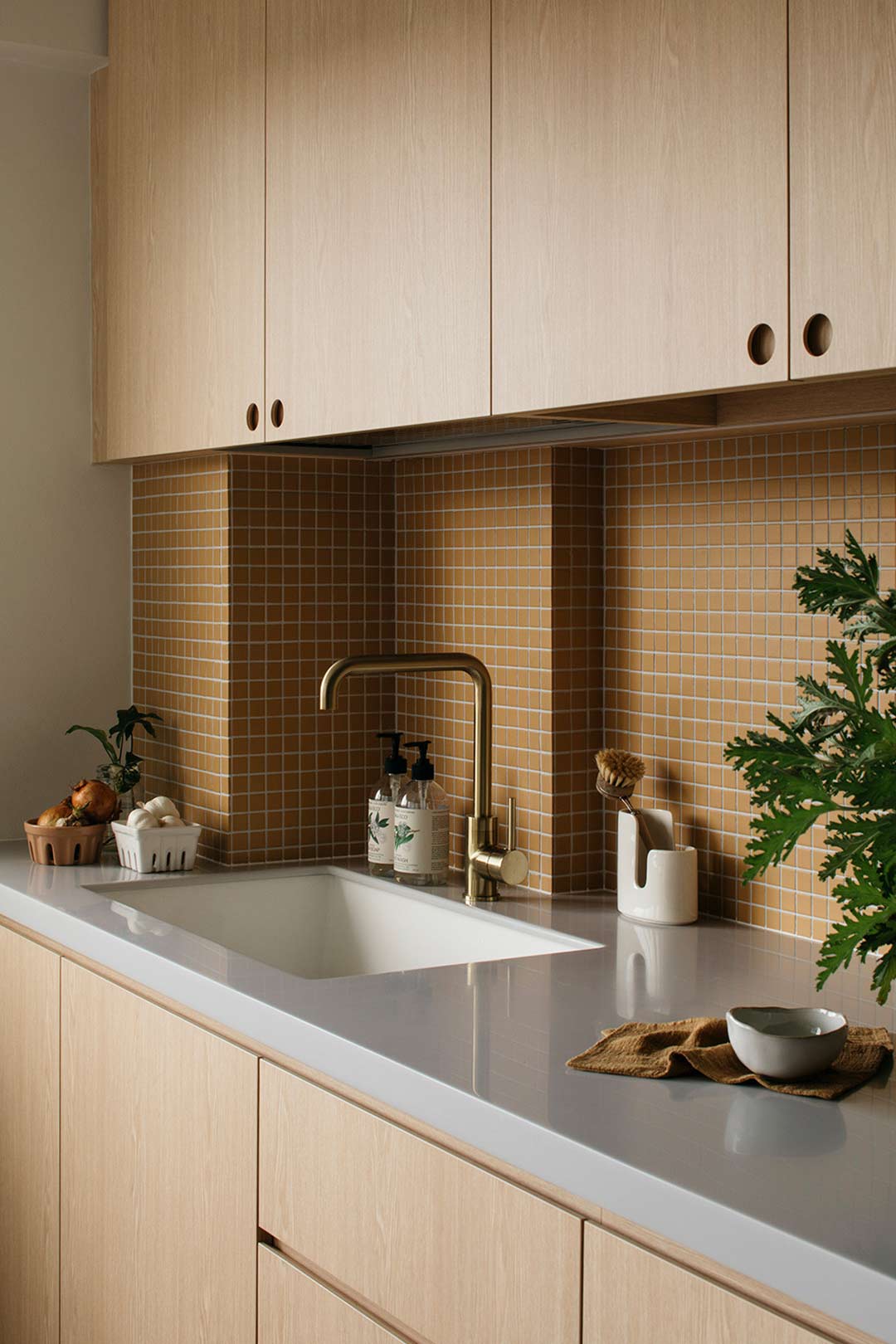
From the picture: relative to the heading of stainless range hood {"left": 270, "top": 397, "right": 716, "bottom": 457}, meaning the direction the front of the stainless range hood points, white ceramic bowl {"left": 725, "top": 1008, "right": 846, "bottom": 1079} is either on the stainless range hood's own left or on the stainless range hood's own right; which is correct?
on the stainless range hood's own left

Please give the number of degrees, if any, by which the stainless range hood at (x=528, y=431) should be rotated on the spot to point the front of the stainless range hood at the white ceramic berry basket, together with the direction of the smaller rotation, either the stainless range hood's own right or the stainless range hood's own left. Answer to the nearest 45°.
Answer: approximately 90° to the stainless range hood's own right

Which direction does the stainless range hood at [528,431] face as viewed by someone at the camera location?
facing the viewer and to the left of the viewer

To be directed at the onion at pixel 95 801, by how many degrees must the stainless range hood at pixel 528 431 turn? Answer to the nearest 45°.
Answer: approximately 90° to its right

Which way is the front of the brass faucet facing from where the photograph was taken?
facing to the left of the viewer

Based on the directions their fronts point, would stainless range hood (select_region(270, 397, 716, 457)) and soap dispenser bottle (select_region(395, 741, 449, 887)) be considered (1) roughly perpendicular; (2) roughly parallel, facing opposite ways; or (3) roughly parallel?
roughly parallel

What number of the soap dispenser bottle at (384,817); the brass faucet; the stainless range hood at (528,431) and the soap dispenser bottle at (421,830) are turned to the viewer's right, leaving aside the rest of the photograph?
0

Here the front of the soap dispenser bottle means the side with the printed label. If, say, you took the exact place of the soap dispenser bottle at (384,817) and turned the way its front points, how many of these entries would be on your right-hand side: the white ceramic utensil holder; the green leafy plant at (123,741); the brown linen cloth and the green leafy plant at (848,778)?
1

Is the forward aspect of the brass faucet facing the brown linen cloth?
no

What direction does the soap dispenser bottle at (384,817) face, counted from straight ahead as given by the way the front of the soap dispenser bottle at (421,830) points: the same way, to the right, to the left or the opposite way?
the same way

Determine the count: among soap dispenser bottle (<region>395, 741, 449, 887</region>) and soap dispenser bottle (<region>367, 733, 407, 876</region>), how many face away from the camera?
0

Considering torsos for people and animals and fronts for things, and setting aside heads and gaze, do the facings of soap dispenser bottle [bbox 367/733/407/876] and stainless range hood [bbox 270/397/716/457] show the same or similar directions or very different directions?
same or similar directions

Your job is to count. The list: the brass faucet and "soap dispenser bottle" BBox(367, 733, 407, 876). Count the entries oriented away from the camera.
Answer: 0
